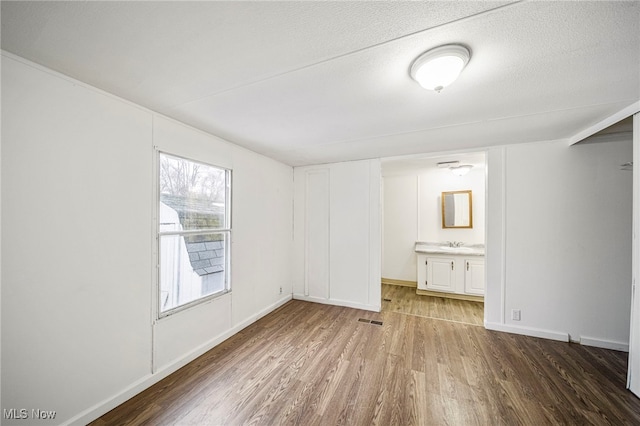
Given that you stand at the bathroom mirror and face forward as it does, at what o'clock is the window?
The window is roughly at 1 o'clock from the bathroom mirror.

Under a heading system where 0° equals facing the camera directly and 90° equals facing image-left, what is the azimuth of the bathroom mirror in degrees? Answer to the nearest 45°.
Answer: approximately 0°

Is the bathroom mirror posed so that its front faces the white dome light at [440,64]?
yes

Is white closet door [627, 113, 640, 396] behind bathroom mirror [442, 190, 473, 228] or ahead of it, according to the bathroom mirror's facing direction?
ahead
